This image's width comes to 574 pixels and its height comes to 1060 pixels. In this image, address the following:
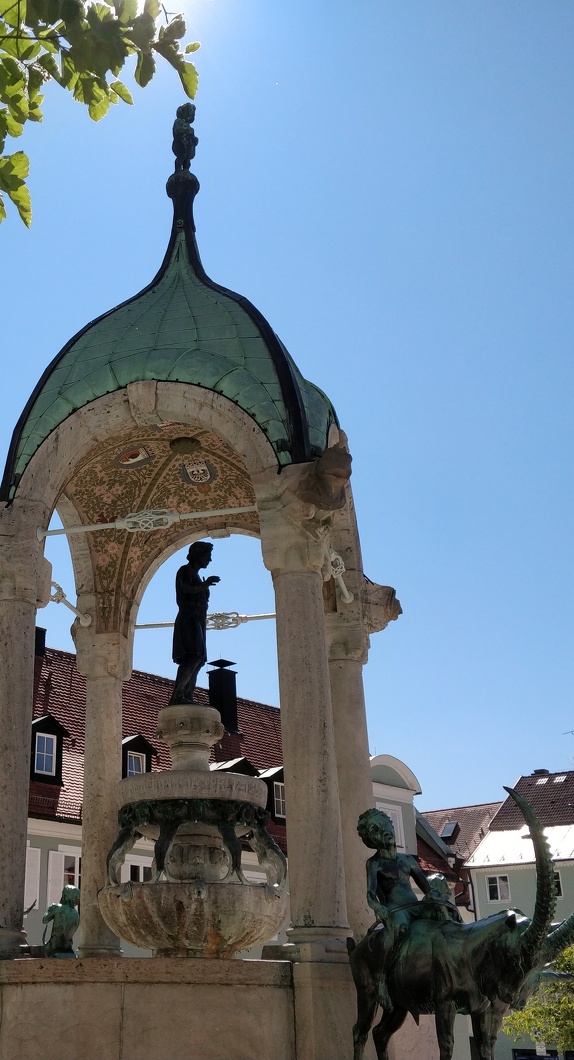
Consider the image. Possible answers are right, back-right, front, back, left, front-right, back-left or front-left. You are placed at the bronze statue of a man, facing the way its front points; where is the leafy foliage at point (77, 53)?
right

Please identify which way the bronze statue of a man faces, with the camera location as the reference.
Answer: facing to the right of the viewer
